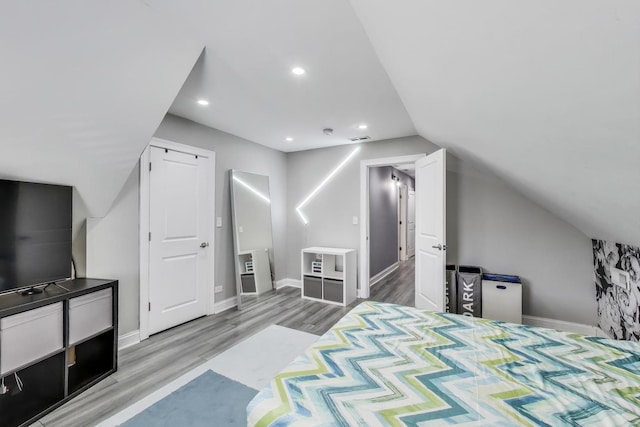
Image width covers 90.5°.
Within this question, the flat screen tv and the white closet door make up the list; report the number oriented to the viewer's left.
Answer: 0

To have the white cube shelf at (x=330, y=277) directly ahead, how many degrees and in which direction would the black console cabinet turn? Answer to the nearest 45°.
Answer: approximately 45° to its left

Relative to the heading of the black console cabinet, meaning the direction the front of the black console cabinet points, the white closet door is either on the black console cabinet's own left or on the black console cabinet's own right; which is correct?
on the black console cabinet's own left

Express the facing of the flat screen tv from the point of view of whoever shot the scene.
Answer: facing the viewer and to the right of the viewer

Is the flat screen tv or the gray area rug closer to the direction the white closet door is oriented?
the gray area rug

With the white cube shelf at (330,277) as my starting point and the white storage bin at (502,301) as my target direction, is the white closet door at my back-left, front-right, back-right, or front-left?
back-right

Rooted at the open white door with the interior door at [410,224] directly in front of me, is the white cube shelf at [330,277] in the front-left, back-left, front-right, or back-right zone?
front-left

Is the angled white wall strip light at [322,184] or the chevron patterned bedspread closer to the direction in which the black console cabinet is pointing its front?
the chevron patterned bedspread

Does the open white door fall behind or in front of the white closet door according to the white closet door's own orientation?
in front

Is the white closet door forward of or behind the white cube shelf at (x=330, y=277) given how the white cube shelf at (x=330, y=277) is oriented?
forward

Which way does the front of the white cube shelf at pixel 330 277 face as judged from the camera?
facing the viewer and to the left of the viewer

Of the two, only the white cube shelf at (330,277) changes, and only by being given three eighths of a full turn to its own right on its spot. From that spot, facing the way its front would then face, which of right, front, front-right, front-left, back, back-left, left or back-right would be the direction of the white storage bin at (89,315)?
back-left

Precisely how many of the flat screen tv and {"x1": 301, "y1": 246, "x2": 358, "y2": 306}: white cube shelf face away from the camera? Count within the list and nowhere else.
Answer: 0

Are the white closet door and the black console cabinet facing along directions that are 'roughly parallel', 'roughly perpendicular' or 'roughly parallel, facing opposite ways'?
roughly parallel

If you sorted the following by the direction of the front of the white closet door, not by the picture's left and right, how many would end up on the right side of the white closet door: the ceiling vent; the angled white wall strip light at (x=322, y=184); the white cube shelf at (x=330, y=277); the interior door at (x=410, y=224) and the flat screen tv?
1
